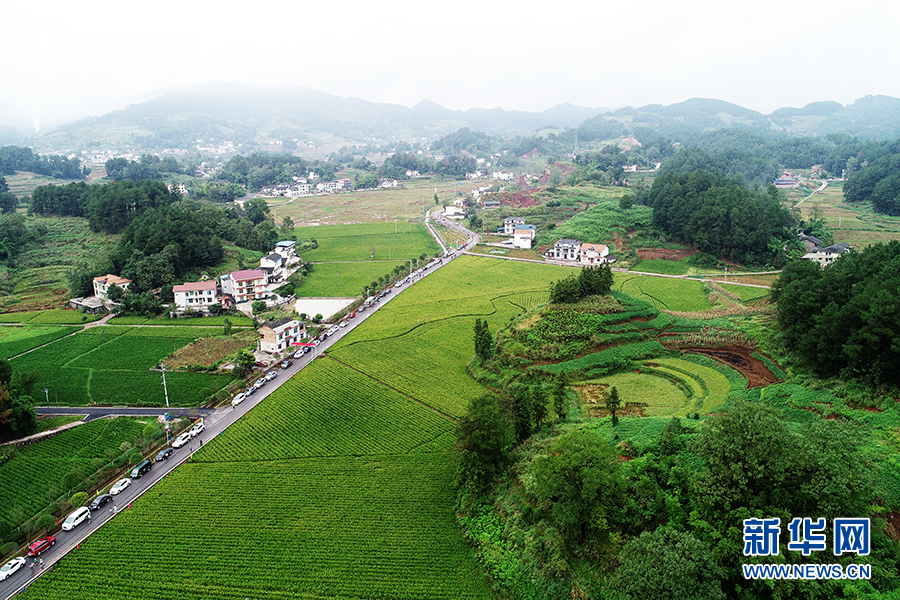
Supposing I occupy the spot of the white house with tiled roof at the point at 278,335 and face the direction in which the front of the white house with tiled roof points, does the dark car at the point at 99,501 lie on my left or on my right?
on my right

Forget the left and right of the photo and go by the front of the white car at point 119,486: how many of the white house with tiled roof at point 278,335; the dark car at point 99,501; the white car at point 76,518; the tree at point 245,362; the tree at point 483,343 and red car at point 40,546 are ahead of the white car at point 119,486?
3

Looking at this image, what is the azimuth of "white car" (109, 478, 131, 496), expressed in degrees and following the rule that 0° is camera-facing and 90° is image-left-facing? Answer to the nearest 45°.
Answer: approximately 45°

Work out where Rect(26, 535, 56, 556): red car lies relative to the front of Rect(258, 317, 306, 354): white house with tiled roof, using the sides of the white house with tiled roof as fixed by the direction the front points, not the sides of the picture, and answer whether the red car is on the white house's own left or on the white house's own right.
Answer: on the white house's own right

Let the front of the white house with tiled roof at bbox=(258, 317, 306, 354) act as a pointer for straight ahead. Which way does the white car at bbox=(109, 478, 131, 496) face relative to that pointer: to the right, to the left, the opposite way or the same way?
to the right

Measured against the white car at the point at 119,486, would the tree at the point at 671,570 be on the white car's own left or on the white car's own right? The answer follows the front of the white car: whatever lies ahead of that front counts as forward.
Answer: on the white car's own left

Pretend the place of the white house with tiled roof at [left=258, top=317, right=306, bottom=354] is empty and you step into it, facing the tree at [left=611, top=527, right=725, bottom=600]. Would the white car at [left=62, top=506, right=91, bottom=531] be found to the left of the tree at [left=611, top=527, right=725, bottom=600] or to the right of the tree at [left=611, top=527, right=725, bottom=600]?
right

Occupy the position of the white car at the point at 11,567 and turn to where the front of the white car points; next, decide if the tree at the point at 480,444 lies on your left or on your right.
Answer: on your left

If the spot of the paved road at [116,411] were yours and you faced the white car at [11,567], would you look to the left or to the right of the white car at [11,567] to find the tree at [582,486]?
left

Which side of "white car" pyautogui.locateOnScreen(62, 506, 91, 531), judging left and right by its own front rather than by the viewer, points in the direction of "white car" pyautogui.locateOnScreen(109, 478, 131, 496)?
back
